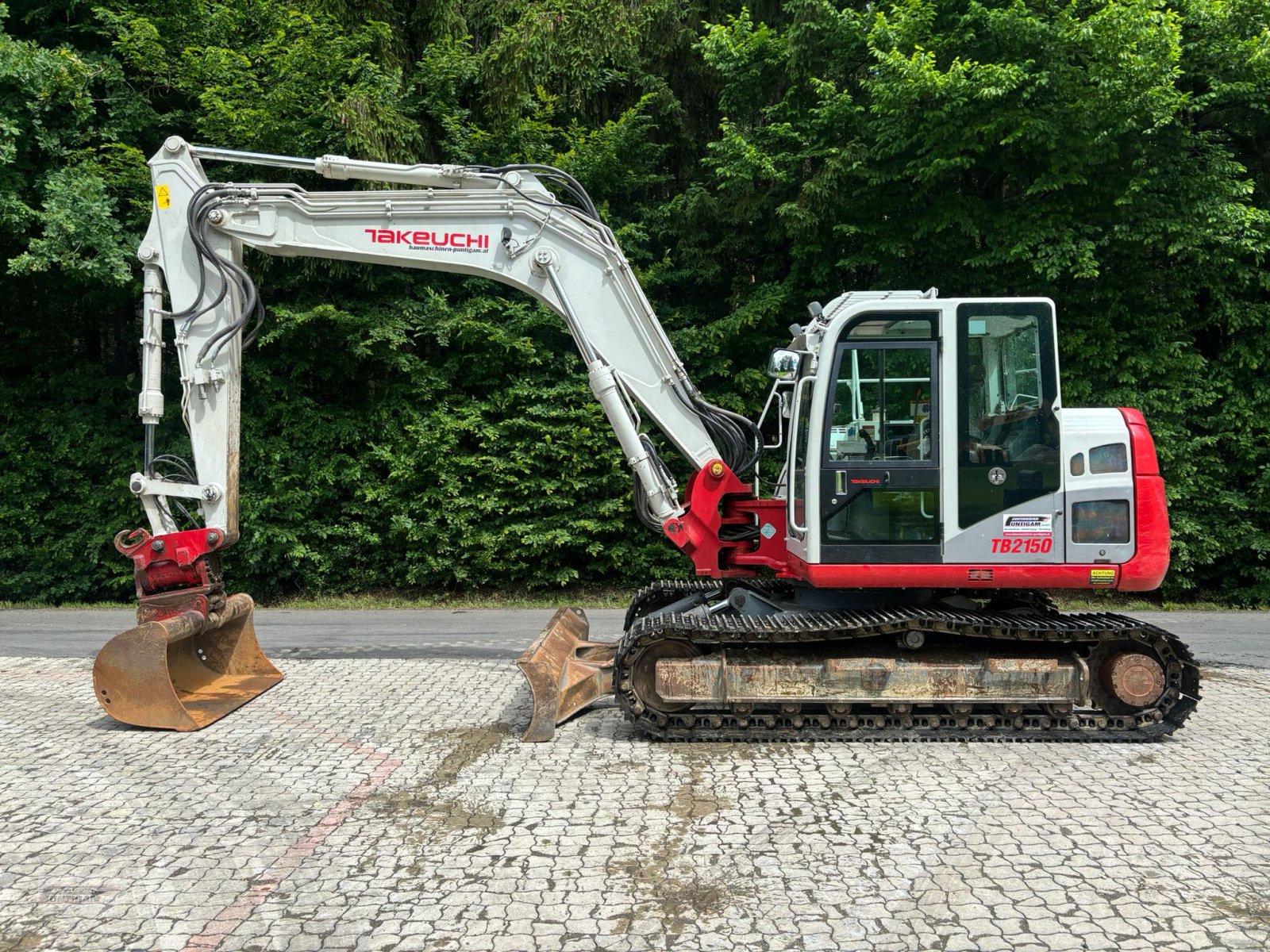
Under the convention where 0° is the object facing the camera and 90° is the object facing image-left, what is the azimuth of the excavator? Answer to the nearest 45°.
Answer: approximately 90°
